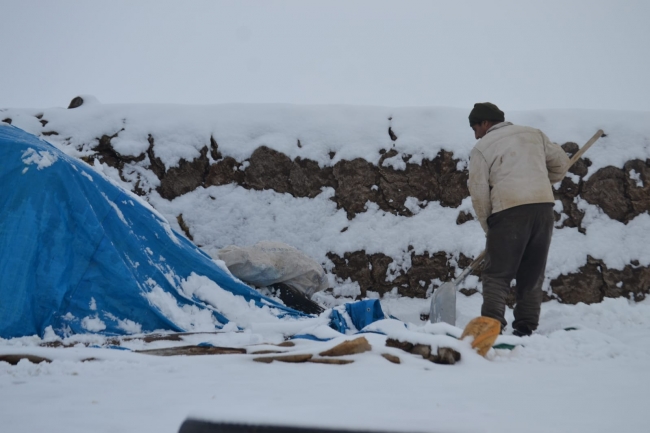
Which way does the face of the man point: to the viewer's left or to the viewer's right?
to the viewer's left

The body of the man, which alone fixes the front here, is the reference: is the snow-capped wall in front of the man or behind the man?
in front

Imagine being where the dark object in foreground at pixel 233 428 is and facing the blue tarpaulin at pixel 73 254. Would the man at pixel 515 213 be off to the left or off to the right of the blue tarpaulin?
right

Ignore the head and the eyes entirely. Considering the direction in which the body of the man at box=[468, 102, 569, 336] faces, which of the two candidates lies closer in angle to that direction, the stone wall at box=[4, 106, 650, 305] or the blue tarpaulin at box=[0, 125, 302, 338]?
the stone wall

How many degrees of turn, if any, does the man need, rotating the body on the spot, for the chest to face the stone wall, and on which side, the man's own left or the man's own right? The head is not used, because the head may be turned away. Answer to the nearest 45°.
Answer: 0° — they already face it

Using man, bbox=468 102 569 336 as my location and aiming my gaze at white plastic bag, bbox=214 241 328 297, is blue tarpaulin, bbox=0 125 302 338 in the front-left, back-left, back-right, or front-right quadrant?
front-left

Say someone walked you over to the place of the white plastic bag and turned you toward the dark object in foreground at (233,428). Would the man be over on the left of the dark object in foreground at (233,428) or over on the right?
left

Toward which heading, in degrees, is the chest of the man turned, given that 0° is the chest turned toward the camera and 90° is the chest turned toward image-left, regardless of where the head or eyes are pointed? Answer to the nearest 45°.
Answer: approximately 135°

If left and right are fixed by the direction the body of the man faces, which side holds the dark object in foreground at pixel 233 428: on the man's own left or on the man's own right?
on the man's own left

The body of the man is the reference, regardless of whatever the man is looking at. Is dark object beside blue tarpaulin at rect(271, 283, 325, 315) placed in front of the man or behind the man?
in front
